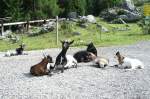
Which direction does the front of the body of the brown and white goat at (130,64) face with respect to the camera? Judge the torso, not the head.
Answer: to the viewer's left

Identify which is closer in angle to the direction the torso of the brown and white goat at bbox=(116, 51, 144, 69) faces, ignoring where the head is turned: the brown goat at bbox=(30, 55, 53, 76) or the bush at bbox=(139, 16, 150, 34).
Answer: the brown goat

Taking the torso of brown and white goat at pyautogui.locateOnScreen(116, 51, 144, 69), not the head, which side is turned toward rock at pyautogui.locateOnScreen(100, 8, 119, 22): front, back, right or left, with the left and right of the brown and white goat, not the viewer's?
right

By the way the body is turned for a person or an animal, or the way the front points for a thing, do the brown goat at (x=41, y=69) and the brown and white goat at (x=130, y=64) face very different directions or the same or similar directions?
very different directions

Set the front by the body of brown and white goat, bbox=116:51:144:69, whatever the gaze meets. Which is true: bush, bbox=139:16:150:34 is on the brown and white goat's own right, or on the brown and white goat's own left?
on the brown and white goat's own right
